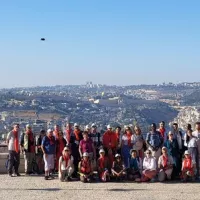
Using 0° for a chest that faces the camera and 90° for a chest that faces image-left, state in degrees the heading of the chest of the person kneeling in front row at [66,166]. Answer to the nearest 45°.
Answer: approximately 0°

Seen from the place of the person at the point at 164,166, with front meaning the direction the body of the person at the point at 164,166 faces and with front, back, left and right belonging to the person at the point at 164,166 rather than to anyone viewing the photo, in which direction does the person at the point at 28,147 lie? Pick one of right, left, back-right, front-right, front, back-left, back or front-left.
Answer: right

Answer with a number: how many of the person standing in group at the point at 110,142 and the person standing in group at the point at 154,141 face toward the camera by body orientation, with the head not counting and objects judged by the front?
2

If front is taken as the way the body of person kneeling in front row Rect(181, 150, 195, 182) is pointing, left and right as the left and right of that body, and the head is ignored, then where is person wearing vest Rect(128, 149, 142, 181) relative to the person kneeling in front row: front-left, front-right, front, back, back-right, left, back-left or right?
right

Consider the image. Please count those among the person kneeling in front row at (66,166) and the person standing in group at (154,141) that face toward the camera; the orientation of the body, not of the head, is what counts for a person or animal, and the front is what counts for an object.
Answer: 2

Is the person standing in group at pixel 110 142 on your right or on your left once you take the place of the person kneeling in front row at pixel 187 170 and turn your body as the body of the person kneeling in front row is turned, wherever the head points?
on your right

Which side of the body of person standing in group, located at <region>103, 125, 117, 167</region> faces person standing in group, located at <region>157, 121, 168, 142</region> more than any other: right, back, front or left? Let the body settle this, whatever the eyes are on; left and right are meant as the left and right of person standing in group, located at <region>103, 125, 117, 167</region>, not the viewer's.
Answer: left

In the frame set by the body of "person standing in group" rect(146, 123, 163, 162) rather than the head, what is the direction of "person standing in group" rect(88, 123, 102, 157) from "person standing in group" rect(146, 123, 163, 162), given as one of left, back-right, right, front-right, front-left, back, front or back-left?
right

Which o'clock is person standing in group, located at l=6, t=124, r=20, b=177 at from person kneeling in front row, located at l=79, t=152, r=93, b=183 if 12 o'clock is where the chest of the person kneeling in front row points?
The person standing in group is roughly at 4 o'clock from the person kneeling in front row.
